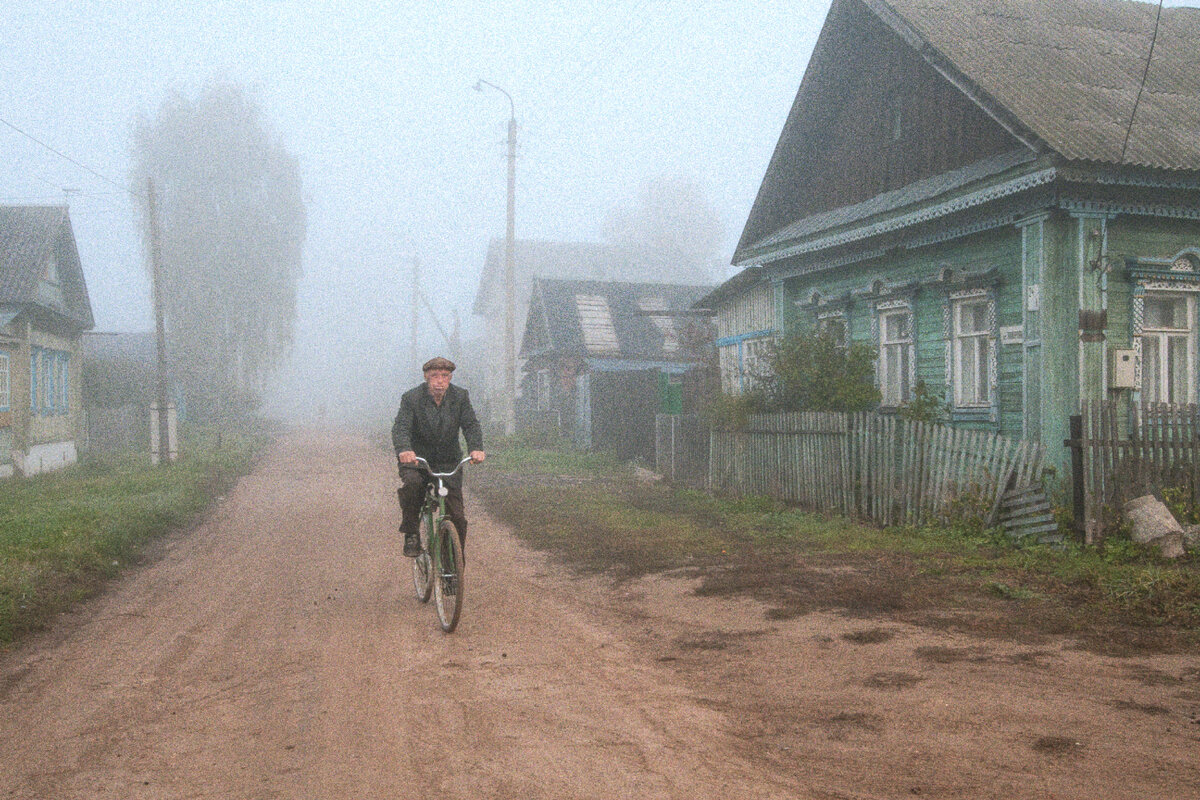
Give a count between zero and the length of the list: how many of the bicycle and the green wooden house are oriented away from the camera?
0

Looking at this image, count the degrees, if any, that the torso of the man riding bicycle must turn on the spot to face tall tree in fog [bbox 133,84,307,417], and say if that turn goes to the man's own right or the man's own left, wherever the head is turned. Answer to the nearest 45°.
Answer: approximately 180°

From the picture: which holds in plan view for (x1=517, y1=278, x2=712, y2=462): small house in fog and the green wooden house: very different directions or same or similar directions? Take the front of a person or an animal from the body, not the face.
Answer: same or similar directions

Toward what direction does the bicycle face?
toward the camera

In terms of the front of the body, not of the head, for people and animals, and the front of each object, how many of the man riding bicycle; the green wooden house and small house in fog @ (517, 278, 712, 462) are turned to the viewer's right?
0

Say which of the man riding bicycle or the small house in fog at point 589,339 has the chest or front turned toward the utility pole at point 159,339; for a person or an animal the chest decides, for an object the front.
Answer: the small house in fog

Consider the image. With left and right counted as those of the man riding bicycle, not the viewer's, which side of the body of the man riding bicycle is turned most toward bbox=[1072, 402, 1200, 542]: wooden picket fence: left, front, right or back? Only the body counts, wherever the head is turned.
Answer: left

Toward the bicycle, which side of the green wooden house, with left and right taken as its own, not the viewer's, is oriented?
front

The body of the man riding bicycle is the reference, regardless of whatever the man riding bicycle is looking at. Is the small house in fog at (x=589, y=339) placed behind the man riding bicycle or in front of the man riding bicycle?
behind

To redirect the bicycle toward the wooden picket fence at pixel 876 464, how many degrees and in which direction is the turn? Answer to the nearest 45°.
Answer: approximately 135° to its left

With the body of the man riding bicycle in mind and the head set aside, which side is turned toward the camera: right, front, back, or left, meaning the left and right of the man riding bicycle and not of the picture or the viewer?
front

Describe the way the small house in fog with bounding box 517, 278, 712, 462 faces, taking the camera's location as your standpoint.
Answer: facing the viewer and to the left of the viewer

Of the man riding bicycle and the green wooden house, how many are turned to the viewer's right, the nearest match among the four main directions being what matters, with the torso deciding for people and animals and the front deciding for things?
0

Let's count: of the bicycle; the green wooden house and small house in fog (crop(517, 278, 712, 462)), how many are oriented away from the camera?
0

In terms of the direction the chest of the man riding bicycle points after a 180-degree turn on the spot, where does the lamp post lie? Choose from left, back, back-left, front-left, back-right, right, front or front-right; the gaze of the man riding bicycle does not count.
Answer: front
